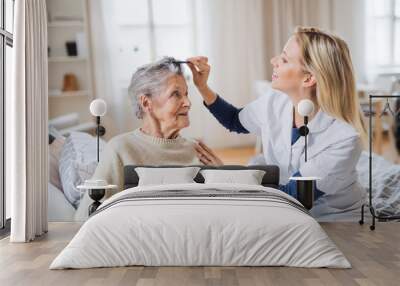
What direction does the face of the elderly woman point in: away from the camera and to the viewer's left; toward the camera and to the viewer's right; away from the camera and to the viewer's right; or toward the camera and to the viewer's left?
toward the camera and to the viewer's right
